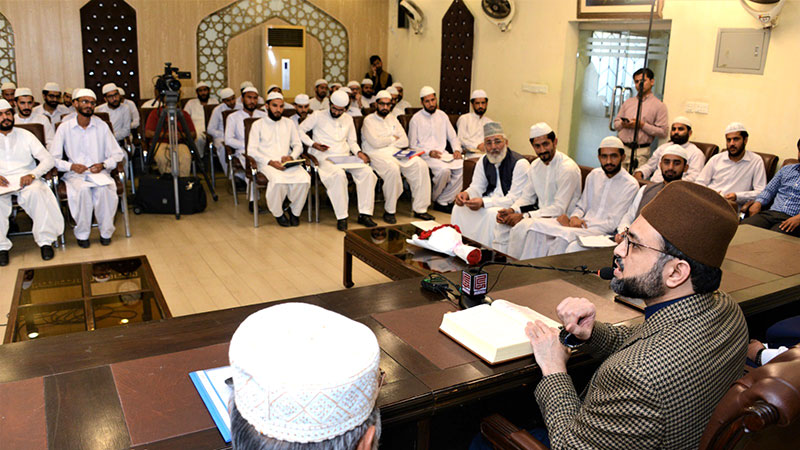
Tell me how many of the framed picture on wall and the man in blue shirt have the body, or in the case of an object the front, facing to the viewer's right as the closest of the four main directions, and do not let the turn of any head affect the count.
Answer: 0

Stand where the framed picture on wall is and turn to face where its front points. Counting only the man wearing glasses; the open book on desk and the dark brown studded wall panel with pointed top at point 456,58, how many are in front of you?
2

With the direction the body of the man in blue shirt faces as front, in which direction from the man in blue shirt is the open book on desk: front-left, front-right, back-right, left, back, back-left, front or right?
front-left

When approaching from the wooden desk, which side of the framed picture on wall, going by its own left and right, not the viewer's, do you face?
front

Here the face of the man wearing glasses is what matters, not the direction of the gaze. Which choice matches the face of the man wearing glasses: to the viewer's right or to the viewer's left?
to the viewer's left

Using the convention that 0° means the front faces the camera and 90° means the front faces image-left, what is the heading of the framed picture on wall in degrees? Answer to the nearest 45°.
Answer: approximately 0°

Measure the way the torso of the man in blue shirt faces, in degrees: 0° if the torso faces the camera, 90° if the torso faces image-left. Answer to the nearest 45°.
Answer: approximately 45°

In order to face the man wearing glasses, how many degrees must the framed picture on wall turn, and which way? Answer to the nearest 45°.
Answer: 0° — it already faces them

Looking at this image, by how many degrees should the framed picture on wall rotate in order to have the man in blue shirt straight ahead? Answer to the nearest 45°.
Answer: approximately 45° to its left

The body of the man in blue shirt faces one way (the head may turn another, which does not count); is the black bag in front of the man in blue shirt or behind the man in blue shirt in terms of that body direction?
in front

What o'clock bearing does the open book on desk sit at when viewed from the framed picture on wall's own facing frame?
The open book on desk is roughly at 12 o'clock from the framed picture on wall.

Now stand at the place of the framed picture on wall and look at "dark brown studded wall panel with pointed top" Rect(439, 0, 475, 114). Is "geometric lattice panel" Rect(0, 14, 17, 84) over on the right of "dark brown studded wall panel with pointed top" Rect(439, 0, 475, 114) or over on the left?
left

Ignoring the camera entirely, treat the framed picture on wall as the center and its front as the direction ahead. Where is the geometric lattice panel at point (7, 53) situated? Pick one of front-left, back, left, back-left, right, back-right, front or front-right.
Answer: right
